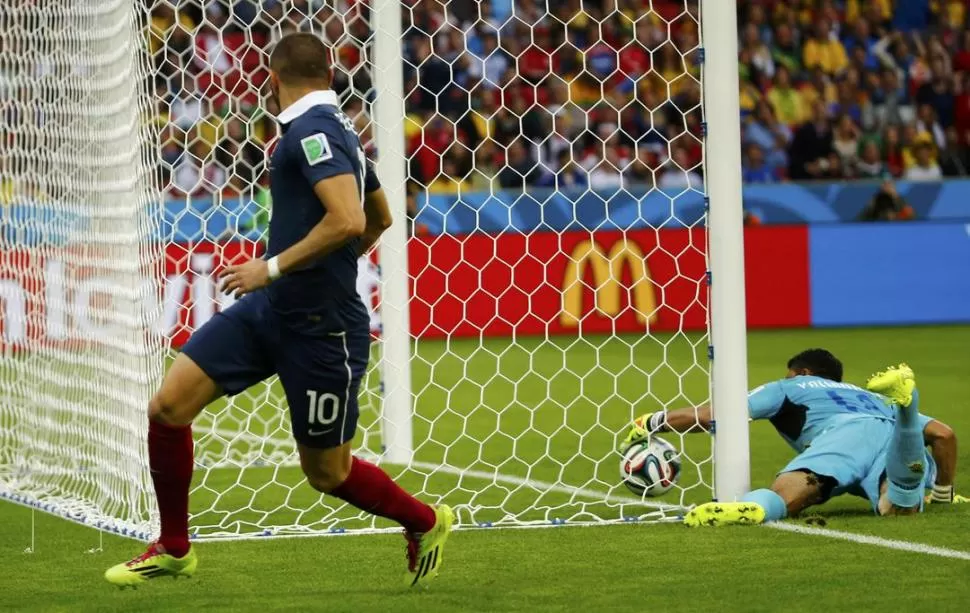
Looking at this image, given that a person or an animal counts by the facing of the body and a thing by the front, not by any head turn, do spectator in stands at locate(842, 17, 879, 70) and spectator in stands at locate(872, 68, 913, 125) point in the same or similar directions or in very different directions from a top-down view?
same or similar directions

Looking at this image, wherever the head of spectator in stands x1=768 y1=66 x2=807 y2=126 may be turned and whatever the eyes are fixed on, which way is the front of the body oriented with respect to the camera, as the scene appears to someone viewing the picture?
toward the camera

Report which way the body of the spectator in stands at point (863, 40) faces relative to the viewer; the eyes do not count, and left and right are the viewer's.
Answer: facing the viewer

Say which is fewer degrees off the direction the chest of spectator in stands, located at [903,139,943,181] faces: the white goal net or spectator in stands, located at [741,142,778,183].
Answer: the white goal net

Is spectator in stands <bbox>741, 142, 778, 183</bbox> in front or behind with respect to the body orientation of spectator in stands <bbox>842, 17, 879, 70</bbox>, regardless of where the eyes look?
in front

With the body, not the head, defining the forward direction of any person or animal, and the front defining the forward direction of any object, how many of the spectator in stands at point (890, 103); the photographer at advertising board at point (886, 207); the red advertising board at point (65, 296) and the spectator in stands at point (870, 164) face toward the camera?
4

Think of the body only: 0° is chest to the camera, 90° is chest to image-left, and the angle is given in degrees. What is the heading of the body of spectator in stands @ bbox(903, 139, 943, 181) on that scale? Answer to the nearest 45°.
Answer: approximately 0°

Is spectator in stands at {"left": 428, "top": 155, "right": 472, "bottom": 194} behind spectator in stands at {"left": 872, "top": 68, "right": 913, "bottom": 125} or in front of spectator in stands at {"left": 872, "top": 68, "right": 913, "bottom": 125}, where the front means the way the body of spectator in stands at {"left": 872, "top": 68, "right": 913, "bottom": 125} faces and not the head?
in front

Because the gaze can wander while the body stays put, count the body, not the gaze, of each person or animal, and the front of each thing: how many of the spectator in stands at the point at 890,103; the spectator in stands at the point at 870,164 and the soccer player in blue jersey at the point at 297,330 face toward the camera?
2

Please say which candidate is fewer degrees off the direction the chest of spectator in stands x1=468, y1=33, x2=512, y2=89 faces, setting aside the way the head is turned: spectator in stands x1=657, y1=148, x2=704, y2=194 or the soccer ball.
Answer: the soccer ball

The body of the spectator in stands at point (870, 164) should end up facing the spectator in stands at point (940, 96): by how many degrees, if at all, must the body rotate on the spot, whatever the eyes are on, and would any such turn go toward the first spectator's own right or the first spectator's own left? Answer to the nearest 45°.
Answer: approximately 135° to the first spectator's own left

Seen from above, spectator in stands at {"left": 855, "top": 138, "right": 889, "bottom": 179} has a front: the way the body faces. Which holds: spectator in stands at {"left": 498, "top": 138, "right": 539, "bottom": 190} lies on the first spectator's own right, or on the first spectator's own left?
on the first spectator's own right

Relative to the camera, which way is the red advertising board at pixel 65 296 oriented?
toward the camera

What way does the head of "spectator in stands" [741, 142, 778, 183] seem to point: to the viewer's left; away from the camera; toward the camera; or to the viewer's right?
toward the camera

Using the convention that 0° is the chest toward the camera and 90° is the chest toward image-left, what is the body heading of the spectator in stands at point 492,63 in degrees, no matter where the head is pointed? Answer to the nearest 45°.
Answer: approximately 0°

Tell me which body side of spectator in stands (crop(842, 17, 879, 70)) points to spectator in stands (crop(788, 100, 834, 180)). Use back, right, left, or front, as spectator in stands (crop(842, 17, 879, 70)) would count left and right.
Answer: front

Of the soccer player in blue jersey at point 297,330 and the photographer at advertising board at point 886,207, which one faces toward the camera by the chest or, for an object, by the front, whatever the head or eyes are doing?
the photographer at advertising board

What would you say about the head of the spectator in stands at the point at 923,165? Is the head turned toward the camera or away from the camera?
toward the camera

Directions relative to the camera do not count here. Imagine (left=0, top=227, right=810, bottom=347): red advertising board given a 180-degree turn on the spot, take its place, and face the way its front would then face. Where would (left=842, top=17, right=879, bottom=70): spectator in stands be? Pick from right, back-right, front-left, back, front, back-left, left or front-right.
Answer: front-right
